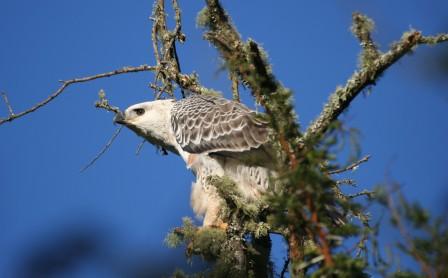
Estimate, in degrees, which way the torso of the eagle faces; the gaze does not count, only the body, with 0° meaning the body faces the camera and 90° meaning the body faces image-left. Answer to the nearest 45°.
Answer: approximately 90°

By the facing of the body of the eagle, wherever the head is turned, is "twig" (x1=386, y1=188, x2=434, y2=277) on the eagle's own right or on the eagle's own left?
on the eagle's own left

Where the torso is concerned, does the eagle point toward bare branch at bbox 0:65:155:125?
yes

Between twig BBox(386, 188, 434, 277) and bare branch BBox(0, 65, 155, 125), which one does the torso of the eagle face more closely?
the bare branch
